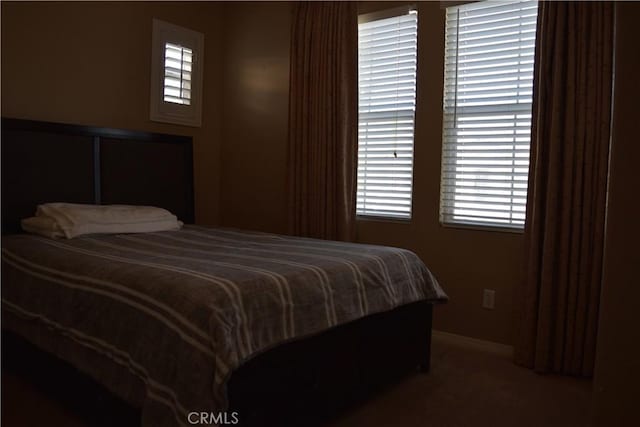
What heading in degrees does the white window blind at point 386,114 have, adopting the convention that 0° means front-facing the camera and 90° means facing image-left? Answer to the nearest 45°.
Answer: approximately 45°

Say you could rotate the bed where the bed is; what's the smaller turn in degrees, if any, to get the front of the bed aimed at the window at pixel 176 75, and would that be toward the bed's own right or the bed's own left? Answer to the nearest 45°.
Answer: approximately 135° to the bed's own left

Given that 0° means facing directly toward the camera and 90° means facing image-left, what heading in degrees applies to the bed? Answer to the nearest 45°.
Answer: approximately 315°

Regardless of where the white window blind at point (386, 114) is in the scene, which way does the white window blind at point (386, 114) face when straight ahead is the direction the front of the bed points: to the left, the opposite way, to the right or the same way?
to the right

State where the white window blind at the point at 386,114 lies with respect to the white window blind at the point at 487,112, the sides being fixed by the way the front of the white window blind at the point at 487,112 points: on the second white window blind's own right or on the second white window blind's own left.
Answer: on the second white window blind's own right

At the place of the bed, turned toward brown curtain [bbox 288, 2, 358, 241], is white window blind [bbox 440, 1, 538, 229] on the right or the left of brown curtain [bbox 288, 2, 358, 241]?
right

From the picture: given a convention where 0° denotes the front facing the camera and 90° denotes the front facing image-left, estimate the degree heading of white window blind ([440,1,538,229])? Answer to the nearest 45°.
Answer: approximately 45°

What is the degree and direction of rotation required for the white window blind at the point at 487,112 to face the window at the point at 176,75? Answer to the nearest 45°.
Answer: approximately 45° to its right

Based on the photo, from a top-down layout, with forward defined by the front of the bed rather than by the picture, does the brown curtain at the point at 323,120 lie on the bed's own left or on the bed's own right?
on the bed's own left

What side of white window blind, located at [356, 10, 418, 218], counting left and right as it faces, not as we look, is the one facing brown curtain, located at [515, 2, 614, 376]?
left
